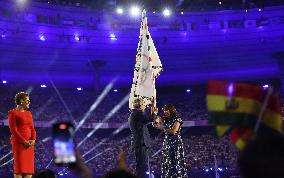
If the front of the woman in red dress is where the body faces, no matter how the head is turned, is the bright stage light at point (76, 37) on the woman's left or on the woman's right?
on the woman's left

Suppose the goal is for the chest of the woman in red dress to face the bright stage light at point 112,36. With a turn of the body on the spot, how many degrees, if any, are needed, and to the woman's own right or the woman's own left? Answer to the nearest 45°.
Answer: approximately 135° to the woman's own left

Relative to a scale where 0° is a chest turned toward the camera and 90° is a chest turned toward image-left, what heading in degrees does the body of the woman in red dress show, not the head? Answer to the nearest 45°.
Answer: approximately 315°

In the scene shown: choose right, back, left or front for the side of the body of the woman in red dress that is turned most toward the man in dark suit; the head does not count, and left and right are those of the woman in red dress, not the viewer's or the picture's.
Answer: left
